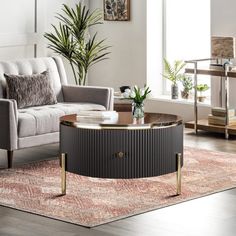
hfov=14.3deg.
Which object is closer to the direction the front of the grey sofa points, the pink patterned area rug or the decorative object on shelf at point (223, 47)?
the pink patterned area rug

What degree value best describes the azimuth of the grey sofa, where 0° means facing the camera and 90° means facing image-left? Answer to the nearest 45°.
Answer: approximately 315°

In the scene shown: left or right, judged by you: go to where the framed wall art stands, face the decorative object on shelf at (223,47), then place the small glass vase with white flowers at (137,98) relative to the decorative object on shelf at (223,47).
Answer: right

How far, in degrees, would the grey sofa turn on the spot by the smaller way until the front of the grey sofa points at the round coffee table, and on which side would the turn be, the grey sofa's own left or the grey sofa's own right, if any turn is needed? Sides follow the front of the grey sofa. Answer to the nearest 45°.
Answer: approximately 45° to the grey sofa's own right

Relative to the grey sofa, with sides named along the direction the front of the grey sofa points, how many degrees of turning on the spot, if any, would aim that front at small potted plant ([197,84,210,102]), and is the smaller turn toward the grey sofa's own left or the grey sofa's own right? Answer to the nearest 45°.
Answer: approximately 90° to the grey sofa's own left

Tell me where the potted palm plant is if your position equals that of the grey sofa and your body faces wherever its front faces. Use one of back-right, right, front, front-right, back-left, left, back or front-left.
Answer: back-left

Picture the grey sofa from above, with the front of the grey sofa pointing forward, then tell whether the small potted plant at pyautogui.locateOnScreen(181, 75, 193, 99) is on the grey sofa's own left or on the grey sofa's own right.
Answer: on the grey sofa's own left

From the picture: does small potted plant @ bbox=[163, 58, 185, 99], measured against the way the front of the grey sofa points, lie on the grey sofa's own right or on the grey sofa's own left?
on the grey sofa's own left
